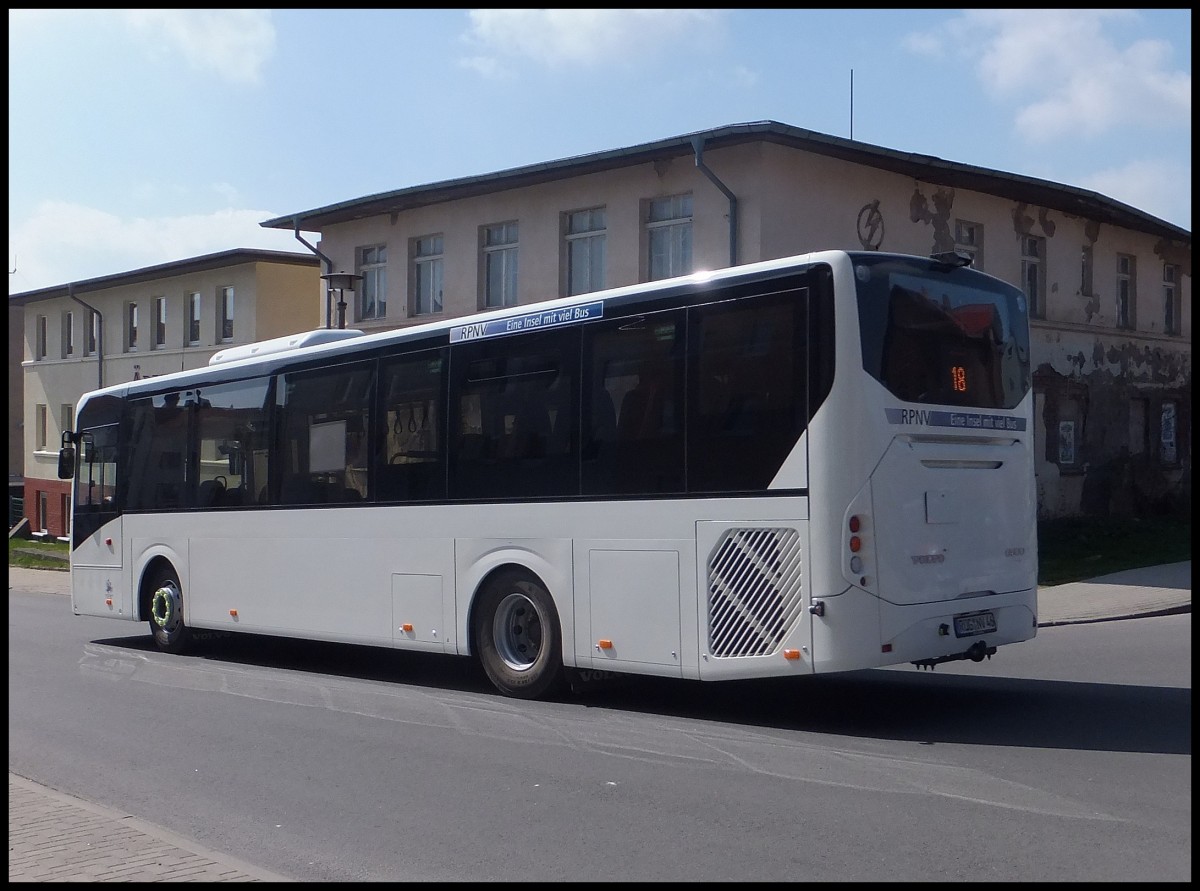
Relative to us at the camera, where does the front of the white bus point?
facing away from the viewer and to the left of the viewer
